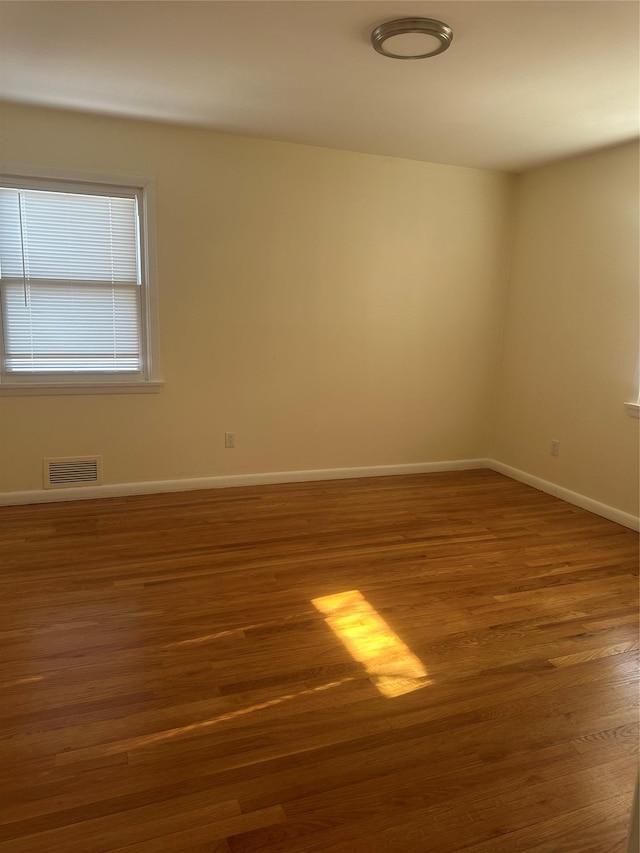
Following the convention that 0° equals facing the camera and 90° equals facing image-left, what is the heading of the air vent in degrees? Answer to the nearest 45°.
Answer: approximately 0°

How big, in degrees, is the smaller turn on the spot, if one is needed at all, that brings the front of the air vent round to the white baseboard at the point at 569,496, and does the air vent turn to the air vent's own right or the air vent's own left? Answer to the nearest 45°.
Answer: approximately 90° to the air vent's own left
